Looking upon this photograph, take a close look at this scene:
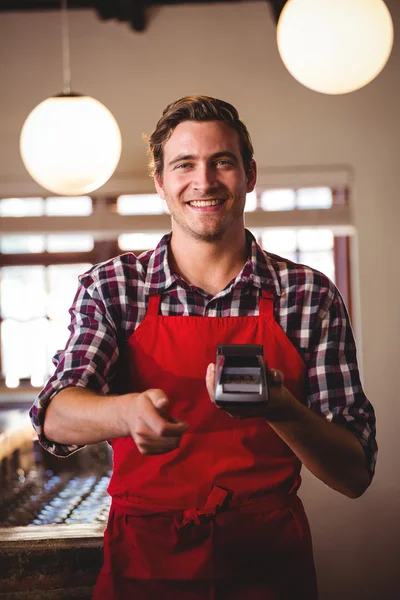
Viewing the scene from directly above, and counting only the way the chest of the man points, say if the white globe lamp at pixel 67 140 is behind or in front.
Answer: behind

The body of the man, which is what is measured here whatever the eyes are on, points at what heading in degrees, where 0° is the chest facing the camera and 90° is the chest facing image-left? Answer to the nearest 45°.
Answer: approximately 0°

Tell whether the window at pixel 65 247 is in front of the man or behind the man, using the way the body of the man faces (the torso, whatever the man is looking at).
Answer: behind
